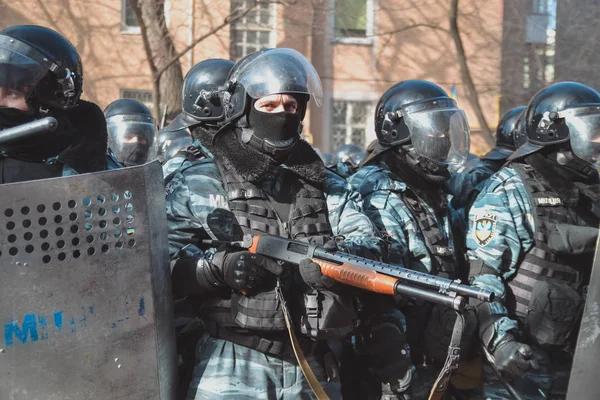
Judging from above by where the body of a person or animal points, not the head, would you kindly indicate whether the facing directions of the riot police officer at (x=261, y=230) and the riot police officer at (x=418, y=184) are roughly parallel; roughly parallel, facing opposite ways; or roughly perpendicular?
roughly parallel

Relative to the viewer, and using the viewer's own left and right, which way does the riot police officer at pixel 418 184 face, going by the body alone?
facing the viewer and to the right of the viewer

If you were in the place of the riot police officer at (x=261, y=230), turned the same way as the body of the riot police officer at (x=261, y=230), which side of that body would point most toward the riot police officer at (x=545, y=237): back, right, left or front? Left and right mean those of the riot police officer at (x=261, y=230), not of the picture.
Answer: left

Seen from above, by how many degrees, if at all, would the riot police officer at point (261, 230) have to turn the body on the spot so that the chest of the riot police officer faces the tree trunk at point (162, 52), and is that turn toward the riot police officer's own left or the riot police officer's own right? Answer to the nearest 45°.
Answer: approximately 135° to the riot police officer's own left

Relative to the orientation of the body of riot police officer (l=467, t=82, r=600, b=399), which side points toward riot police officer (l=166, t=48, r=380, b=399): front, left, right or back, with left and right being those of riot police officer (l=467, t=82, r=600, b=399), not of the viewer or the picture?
right

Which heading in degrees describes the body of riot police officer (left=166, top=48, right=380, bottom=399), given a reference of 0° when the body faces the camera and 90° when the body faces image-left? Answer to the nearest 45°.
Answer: approximately 315°

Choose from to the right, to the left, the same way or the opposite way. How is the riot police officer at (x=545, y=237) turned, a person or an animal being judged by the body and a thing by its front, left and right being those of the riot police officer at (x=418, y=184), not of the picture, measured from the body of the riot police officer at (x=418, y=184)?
the same way

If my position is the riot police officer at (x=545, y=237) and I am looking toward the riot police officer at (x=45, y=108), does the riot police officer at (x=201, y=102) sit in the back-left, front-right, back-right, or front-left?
front-right

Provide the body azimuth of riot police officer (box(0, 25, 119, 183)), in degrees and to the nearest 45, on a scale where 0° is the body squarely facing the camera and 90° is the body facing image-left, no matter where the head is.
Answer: approximately 45°

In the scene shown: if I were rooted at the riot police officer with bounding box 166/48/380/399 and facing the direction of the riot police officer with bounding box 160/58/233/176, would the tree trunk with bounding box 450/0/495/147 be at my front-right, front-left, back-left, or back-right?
front-right

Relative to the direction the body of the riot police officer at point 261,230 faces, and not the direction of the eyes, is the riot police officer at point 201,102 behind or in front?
behind

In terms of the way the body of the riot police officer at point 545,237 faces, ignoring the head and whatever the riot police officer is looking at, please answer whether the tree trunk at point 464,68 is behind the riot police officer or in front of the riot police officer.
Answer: behind

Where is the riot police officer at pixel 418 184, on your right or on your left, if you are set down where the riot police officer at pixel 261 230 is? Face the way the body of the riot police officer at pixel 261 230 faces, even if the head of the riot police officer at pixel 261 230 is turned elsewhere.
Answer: on your left

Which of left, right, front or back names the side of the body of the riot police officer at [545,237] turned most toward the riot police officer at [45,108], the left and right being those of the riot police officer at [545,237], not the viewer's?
right

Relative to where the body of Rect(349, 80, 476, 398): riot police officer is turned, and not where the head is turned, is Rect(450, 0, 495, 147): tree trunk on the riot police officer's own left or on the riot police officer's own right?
on the riot police officer's own left

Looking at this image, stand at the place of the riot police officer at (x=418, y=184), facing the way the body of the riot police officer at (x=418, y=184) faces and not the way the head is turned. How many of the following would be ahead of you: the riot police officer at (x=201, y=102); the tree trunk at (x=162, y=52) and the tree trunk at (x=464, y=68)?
0

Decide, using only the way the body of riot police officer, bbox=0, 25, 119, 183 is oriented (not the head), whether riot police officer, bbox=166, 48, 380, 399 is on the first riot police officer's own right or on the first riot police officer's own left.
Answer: on the first riot police officer's own left

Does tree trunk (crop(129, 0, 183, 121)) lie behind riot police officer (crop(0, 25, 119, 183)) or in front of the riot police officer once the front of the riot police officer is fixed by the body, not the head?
behind

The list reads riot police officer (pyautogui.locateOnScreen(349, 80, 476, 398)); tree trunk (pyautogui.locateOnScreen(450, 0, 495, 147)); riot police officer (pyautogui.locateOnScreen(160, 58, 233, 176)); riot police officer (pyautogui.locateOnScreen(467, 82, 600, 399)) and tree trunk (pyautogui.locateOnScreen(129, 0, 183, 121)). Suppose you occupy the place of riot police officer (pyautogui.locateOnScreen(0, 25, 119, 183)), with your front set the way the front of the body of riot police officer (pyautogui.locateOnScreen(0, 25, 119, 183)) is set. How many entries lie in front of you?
0
